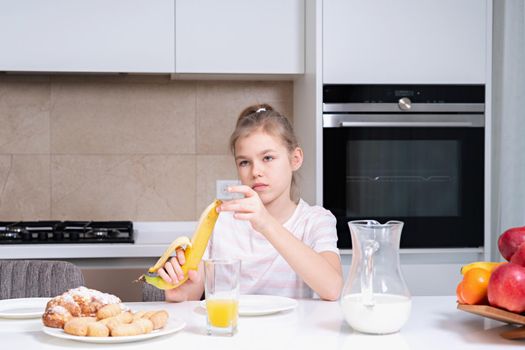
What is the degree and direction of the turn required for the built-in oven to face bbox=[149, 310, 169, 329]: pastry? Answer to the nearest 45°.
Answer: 0° — it already faces it

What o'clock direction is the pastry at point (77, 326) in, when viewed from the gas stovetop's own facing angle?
The pastry is roughly at 12 o'clock from the gas stovetop.

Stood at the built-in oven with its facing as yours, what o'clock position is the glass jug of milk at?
The glass jug of milk is roughly at 12 o'clock from the built-in oven.

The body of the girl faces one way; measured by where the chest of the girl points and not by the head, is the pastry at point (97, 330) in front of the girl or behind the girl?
in front

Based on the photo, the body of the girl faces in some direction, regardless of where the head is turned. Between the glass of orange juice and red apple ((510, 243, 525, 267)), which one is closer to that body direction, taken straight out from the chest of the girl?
the glass of orange juice

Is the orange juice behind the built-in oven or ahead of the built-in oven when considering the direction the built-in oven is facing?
ahead

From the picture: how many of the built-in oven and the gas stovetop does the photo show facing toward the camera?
2

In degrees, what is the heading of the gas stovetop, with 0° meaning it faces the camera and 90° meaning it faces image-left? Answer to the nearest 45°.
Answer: approximately 0°

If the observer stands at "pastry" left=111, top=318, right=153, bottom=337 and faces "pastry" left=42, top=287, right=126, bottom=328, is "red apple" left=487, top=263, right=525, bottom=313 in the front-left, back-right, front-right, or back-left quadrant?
back-right

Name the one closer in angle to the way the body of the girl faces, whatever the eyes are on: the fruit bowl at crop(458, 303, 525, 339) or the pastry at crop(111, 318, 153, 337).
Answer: the pastry

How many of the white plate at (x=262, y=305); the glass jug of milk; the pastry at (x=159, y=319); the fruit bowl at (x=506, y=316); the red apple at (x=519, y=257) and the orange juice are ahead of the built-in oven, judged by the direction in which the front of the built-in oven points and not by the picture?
6

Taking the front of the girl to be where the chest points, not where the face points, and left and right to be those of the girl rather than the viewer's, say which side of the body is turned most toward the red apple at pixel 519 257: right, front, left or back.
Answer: left

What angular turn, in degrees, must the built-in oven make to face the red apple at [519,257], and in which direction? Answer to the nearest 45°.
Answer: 0° — it already faces it

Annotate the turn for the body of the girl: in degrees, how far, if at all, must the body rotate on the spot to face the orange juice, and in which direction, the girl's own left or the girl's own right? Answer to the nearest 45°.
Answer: approximately 45° to the girl's own left
